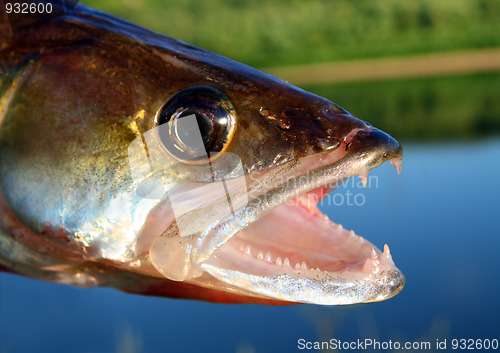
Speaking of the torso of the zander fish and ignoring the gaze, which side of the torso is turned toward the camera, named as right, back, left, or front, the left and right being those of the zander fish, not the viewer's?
right
